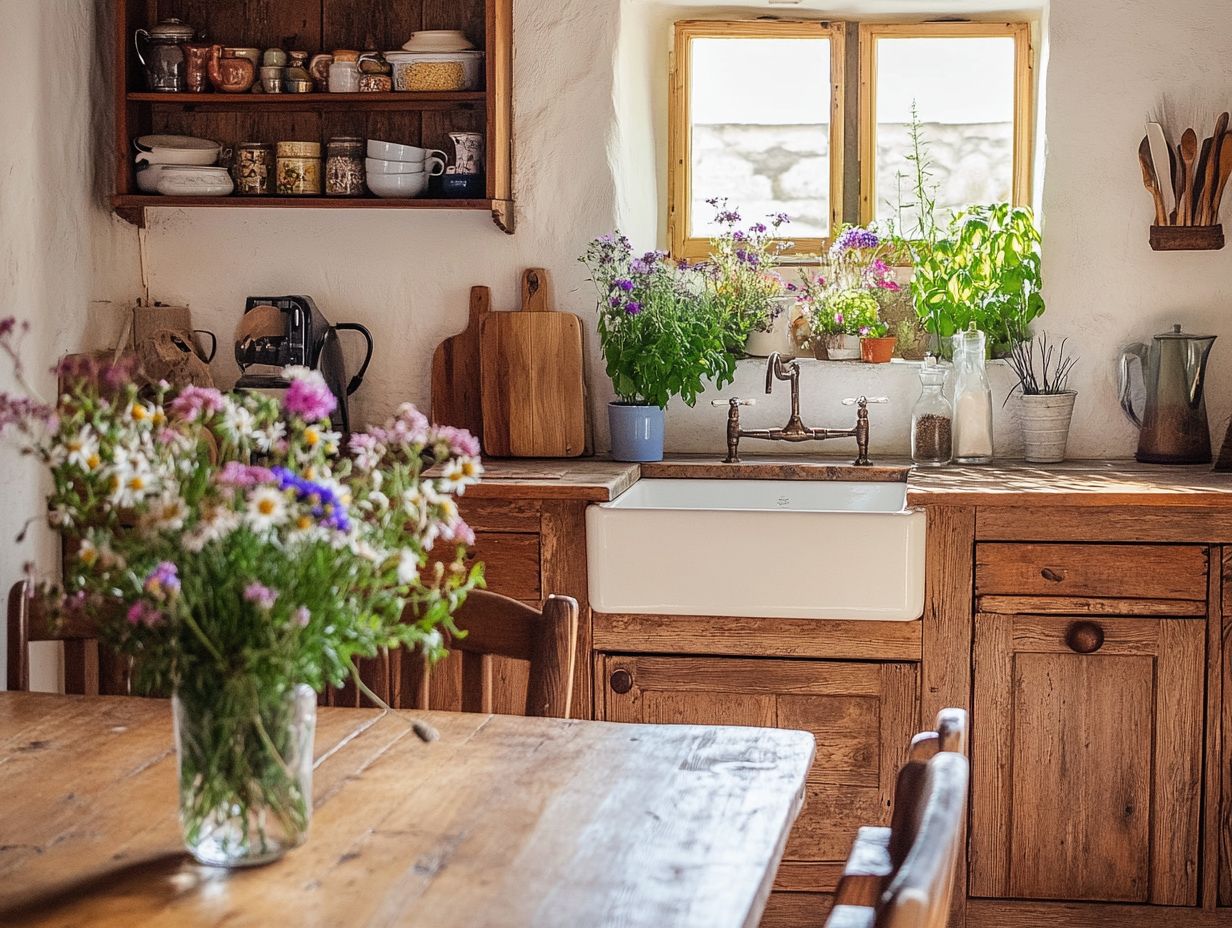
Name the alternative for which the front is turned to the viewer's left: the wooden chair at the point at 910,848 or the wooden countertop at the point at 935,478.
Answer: the wooden chair

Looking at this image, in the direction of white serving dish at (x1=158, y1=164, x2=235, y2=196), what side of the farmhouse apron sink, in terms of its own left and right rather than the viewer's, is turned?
right

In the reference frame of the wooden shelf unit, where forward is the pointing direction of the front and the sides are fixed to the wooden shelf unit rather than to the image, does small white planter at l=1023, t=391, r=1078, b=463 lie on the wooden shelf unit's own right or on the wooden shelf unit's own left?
on the wooden shelf unit's own left

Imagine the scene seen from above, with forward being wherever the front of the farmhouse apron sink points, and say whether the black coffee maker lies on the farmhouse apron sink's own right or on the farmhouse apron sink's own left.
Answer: on the farmhouse apron sink's own right

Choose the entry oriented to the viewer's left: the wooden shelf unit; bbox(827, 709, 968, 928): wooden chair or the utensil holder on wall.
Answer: the wooden chair

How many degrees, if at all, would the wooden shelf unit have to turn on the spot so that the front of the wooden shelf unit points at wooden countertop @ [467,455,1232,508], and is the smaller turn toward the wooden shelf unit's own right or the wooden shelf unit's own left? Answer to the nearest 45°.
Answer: approximately 45° to the wooden shelf unit's own left

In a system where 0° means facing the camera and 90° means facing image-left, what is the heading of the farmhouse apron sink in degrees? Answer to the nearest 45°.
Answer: approximately 0°
